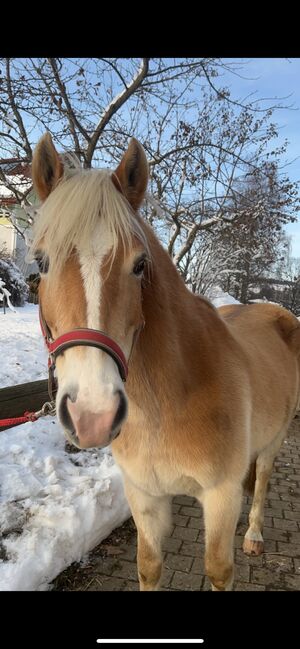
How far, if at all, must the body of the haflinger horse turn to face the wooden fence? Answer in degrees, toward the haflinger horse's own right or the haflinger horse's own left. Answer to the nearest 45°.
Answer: approximately 90° to the haflinger horse's own right

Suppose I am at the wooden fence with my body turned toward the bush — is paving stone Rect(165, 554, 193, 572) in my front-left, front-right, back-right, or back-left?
back-right

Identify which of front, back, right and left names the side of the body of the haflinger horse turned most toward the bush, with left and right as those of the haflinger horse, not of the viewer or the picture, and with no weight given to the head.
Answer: right

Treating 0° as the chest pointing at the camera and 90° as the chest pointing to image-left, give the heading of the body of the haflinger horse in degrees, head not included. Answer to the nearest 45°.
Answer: approximately 45°
